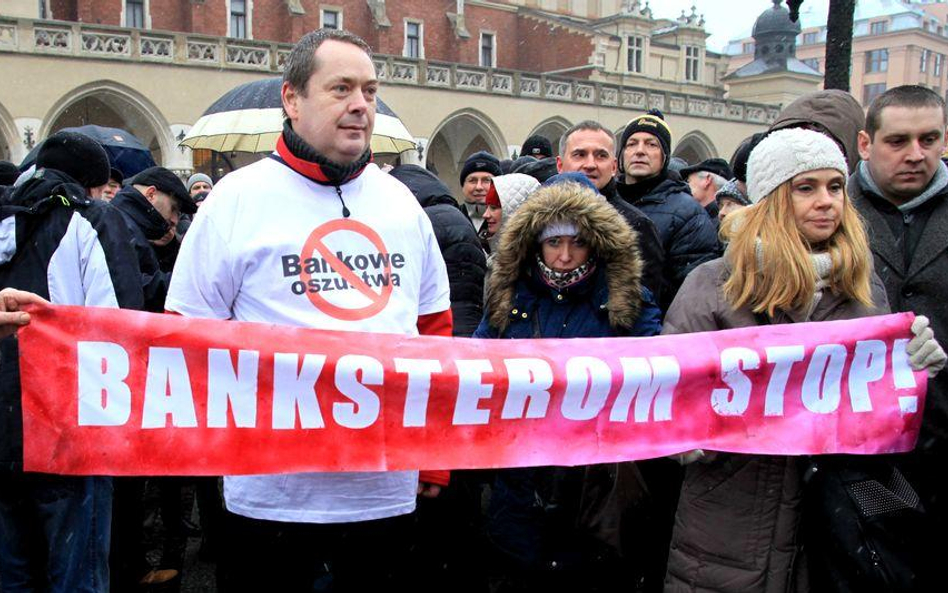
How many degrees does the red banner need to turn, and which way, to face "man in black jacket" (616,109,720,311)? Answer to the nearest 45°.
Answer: approximately 135° to its left

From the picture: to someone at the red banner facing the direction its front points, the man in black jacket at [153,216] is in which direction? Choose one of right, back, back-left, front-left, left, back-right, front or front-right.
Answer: back-right

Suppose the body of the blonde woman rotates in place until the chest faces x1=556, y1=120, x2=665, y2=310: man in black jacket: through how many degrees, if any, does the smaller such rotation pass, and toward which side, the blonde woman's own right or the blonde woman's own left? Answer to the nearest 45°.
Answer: approximately 180°

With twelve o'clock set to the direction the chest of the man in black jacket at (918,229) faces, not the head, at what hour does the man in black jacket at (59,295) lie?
the man in black jacket at (59,295) is roughly at 2 o'clock from the man in black jacket at (918,229).

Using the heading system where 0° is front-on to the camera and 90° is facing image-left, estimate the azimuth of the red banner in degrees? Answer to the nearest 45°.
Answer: approximately 0°

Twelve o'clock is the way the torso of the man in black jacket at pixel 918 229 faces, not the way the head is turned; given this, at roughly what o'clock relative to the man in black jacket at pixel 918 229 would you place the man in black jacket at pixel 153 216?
the man in black jacket at pixel 153 216 is roughly at 3 o'clock from the man in black jacket at pixel 918 229.
